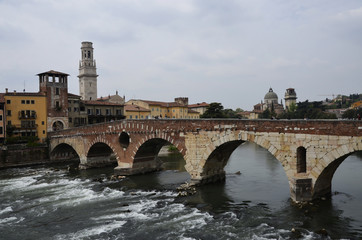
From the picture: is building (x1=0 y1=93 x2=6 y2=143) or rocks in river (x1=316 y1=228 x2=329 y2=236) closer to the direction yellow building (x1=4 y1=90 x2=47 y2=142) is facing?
the rocks in river

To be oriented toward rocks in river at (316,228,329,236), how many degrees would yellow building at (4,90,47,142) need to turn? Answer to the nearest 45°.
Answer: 0° — it already faces it

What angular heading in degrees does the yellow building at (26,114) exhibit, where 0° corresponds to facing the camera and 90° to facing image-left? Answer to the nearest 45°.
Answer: approximately 0°

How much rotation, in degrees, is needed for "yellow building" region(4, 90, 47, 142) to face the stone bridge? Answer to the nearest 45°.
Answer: approximately 45° to its left

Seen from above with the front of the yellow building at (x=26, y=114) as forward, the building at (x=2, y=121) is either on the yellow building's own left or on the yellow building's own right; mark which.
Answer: on the yellow building's own right

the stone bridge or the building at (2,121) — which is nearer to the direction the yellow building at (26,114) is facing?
the stone bridge

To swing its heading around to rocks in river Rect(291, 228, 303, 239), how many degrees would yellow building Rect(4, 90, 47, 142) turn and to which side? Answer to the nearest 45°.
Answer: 0° — it already faces it

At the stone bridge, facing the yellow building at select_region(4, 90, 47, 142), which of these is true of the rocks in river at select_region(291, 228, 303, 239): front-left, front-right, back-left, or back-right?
back-left
